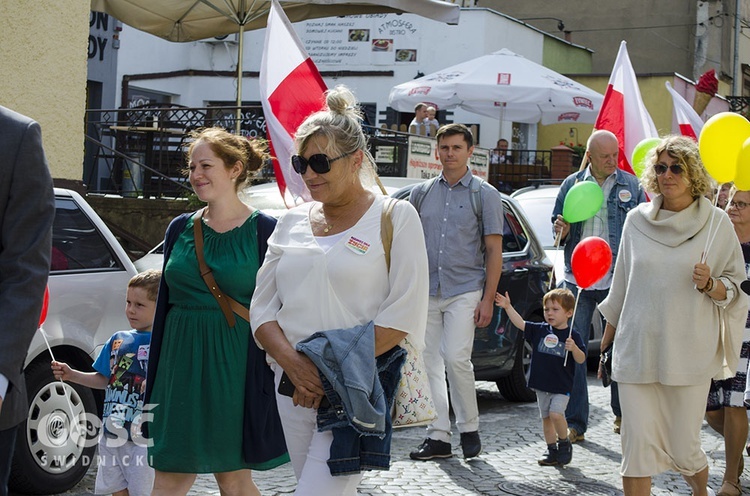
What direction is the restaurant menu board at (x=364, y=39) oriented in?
toward the camera

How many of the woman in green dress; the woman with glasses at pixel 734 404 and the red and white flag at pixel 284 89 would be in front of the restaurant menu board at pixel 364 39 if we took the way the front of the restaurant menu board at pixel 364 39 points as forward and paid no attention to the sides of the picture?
3

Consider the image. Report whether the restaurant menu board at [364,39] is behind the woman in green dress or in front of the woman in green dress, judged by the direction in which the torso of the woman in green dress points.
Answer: behind

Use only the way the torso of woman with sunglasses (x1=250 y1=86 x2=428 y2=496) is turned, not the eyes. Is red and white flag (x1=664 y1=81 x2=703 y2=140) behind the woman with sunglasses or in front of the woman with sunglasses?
behind

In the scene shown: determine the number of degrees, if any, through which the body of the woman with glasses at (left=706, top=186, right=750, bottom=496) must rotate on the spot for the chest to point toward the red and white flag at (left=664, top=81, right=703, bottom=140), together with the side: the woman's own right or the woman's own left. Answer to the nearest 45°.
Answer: approximately 135° to the woman's own right

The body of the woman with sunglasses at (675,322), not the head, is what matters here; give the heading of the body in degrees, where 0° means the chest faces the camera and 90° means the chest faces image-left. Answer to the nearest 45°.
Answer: approximately 45°

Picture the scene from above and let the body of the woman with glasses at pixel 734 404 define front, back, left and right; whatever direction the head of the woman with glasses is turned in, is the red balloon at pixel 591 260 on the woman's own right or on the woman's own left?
on the woman's own right

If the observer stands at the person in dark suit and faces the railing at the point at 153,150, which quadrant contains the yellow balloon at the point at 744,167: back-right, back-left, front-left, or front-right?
front-right

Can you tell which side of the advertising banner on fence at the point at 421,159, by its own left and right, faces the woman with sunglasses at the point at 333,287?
front

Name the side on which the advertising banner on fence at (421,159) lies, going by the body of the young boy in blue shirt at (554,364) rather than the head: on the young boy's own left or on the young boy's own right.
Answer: on the young boy's own right

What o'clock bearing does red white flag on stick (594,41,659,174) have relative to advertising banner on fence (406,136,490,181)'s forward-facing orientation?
The red white flag on stick is roughly at 11 o'clock from the advertising banner on fence.

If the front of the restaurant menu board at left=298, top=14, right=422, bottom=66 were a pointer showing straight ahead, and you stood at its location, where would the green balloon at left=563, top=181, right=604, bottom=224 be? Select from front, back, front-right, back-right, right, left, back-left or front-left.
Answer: front
